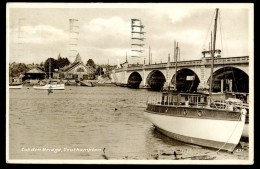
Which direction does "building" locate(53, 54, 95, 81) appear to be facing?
toward the camera

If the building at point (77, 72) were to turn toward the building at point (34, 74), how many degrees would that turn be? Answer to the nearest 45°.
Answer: approximately 90° to its right

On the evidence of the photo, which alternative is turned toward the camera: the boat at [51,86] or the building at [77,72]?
the building

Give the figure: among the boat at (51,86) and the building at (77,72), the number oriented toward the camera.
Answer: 1

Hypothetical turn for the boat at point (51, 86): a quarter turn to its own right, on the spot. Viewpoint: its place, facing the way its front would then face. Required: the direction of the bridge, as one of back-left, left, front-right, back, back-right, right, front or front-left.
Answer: right

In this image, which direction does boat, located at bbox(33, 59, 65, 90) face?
to the viewer's left
